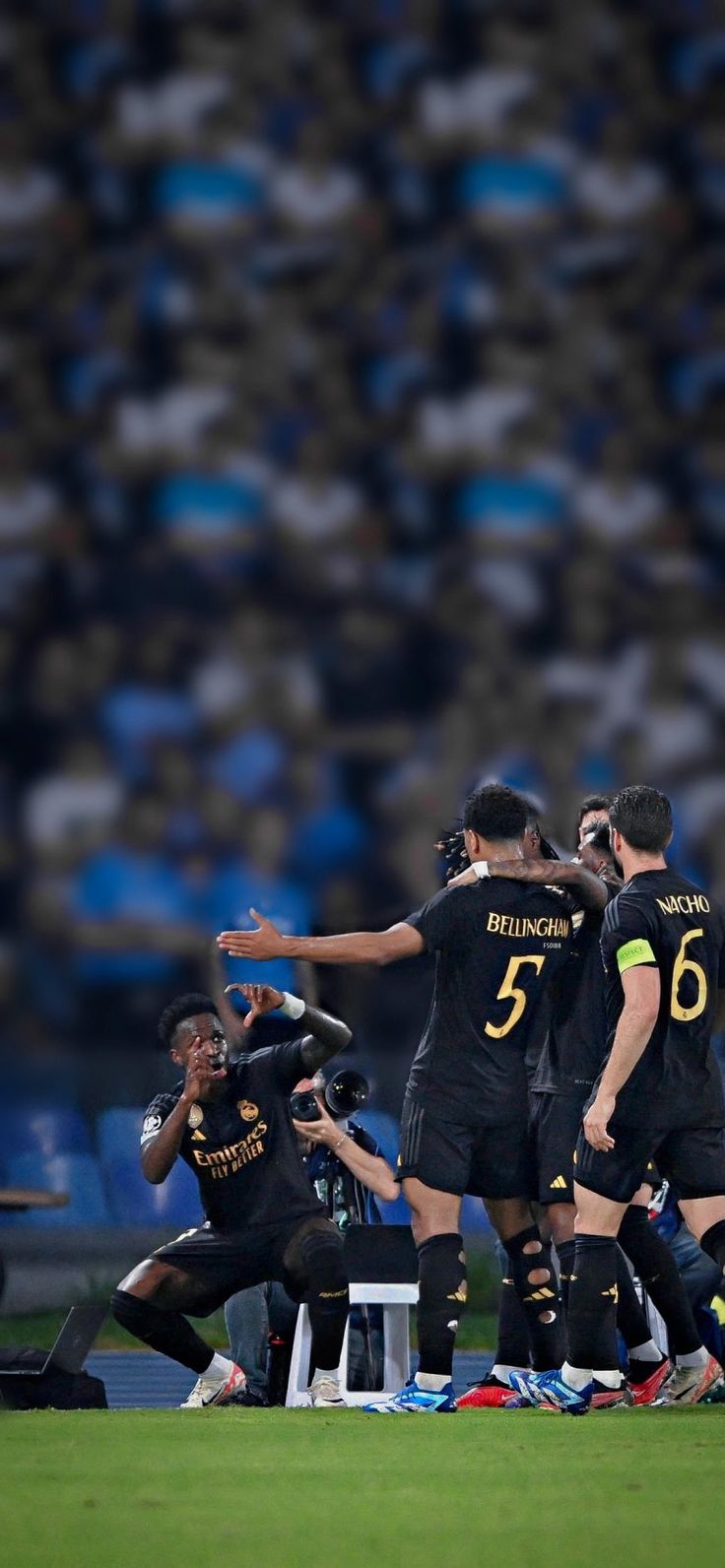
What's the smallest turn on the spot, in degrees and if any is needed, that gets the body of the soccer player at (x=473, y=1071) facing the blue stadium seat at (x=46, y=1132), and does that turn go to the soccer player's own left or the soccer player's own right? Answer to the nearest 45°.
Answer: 0° — they already face it

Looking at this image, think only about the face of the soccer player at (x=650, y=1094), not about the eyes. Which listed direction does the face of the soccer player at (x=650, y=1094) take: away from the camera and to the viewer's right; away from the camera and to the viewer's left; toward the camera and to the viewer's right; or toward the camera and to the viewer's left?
away from the camera and to the viewer's left

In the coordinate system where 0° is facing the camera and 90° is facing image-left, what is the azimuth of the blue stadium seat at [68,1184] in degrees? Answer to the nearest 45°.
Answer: approximately 0°

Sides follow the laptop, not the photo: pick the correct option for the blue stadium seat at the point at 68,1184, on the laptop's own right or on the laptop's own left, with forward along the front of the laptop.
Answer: on the laptop's own right

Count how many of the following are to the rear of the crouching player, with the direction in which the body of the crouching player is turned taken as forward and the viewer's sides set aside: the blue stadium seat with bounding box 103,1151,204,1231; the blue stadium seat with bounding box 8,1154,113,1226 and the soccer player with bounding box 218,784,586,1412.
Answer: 2

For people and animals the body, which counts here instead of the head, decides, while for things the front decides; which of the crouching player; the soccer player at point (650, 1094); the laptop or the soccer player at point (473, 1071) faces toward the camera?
the crouching player

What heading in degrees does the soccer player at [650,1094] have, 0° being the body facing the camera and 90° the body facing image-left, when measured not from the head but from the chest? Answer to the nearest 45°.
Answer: approximately 135°

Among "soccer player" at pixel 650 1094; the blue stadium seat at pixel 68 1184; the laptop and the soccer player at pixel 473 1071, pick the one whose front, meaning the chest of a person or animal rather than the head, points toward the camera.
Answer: the blue stadium seat

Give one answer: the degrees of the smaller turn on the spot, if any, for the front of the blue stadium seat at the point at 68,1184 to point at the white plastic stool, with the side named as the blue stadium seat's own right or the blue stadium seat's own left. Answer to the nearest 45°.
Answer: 0° — it already faces it

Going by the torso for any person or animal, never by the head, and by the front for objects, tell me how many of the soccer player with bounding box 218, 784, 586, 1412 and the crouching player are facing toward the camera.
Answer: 1
